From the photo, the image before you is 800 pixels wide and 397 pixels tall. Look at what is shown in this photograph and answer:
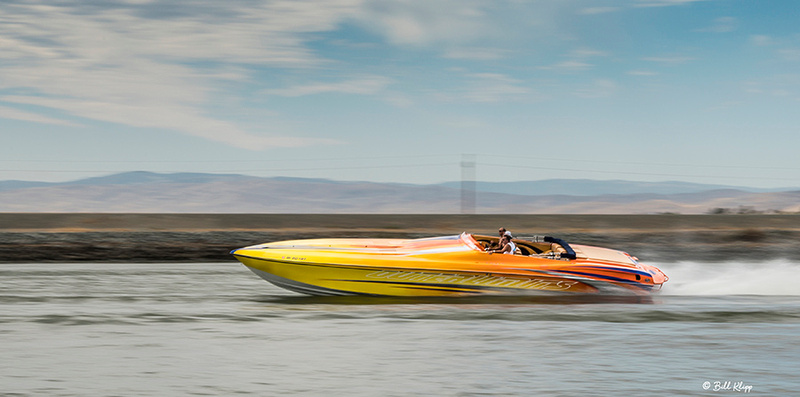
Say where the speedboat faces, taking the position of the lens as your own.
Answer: facing to the left of the viewer

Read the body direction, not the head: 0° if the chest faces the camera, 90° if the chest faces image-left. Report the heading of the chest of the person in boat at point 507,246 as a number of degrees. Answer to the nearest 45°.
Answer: approximately 90°
